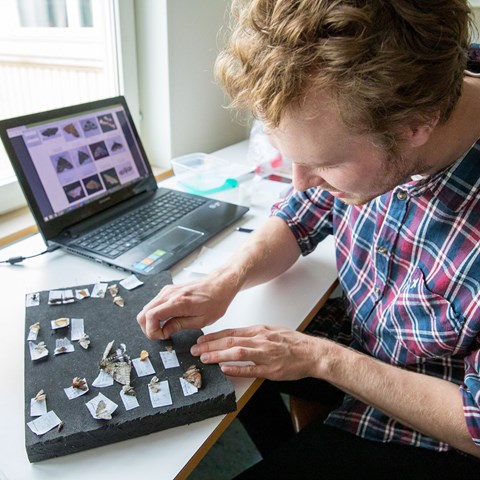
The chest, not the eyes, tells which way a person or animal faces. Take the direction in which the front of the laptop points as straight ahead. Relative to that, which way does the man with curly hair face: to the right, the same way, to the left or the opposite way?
to the right

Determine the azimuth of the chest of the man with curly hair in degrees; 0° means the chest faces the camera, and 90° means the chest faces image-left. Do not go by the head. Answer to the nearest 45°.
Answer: approximately 45°

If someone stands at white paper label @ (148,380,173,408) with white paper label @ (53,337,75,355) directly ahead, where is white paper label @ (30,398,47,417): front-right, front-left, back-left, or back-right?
front-left

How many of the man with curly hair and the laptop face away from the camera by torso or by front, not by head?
0

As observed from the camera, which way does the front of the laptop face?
facing the viewer and to the right of the viewer

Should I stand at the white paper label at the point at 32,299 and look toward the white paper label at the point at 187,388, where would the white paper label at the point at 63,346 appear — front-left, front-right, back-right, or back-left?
front-right

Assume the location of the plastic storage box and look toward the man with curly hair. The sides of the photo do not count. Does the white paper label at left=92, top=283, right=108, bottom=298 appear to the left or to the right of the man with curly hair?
right
